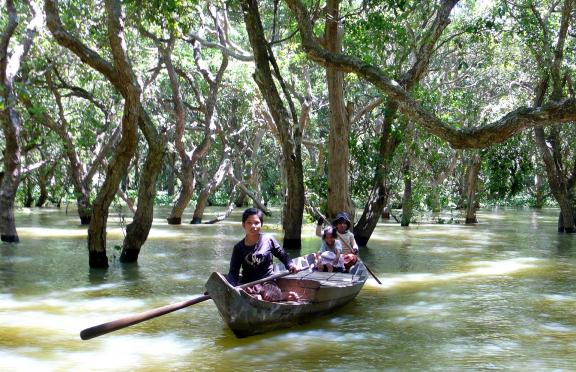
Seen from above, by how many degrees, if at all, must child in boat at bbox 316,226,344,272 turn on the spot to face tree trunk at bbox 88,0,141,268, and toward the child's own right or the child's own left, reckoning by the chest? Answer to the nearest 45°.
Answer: approximately 90° to the child's own right

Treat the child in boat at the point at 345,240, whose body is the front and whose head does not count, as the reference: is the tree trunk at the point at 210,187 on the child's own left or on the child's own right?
on the child's own right

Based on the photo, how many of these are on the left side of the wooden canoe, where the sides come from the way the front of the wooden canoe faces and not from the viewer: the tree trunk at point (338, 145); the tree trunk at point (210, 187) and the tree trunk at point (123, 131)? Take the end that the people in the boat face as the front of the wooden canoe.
0

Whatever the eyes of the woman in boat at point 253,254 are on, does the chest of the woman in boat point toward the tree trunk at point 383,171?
no

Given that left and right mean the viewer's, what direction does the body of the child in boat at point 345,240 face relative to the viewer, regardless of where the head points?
facing the viewer and to the left of the viewer

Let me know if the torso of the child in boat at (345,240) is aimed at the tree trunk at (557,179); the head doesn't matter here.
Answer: no

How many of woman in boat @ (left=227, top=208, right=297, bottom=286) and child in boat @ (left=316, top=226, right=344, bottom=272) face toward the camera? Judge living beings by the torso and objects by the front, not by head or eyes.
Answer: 2

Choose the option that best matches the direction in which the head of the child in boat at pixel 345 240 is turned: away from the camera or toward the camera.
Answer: toward the camera

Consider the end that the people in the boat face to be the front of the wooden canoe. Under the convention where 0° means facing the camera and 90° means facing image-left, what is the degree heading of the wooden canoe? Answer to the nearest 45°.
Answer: approximately 45°

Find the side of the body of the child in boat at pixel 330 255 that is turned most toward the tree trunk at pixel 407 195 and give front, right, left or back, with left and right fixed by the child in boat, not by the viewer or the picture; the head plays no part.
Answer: back

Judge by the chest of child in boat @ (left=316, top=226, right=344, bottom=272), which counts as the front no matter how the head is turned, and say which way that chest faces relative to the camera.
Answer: toward the camera

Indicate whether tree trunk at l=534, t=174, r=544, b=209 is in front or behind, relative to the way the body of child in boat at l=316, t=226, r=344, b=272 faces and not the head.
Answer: behind

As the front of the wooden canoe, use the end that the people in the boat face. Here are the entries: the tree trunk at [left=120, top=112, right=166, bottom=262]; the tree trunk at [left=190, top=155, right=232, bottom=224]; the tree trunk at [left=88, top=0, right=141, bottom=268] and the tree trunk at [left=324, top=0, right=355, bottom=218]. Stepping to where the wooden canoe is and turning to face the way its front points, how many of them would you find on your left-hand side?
0

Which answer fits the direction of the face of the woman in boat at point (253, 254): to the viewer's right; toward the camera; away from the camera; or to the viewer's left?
toward the camera

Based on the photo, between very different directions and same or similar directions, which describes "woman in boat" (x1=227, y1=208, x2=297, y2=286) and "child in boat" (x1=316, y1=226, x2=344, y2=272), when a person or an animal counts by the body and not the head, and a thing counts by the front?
same or similar directions

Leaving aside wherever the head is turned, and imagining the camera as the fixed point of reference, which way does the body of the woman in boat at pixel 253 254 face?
toward the camera

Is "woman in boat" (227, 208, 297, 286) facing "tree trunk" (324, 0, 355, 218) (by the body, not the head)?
no
